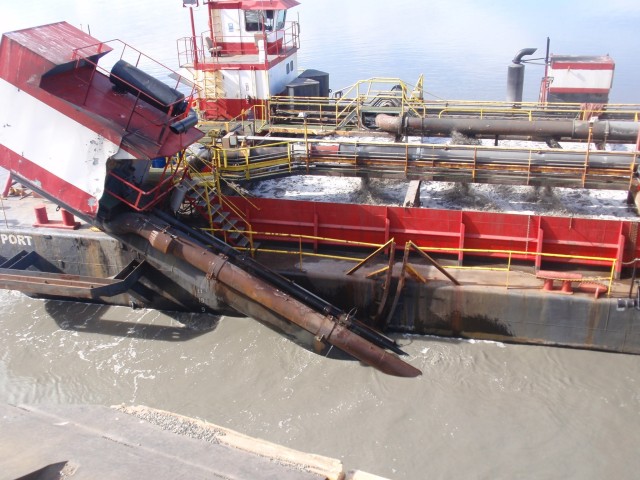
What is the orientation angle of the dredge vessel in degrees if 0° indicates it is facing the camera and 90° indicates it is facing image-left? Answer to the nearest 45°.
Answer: approximately 90°
